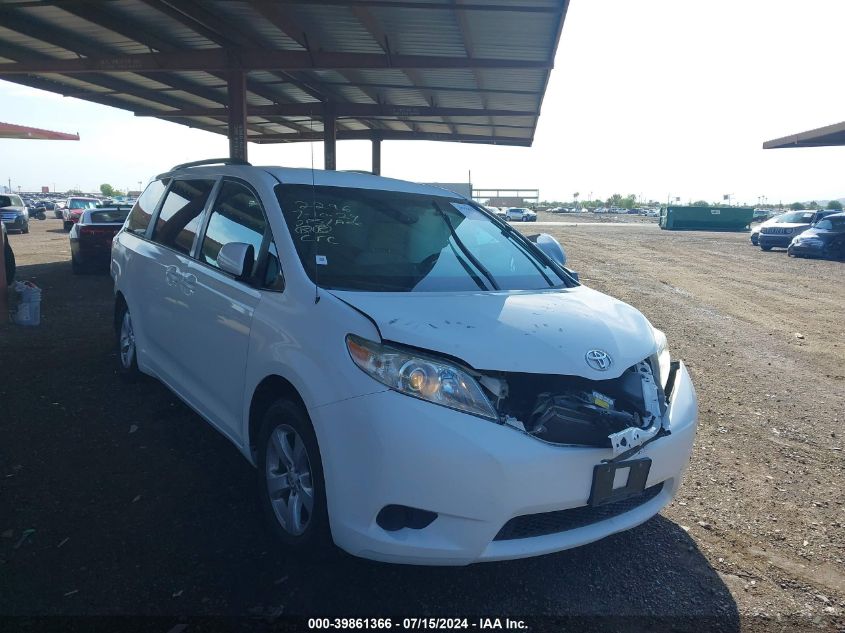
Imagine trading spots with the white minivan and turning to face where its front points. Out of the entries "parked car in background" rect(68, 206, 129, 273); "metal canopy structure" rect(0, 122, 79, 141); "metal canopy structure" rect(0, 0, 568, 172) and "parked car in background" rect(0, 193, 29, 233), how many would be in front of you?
0

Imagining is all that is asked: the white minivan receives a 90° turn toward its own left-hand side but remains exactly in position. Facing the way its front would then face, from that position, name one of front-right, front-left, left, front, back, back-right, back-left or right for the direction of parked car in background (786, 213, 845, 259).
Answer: front

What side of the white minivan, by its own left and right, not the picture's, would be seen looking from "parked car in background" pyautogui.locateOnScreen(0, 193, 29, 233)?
back

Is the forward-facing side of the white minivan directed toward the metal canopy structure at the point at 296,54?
no

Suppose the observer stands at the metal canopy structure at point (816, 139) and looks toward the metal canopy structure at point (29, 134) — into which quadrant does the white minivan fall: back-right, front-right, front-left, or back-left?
front-left

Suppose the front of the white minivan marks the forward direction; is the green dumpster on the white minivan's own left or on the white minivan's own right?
on the white minivan's own left

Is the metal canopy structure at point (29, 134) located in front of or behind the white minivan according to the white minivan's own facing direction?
behind

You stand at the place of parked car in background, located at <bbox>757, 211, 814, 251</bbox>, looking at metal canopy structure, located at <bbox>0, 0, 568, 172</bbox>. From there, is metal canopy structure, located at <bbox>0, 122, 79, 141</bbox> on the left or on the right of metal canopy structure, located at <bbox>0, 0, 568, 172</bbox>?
right

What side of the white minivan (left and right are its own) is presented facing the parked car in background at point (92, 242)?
back

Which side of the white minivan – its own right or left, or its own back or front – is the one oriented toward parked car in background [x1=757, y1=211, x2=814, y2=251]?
left

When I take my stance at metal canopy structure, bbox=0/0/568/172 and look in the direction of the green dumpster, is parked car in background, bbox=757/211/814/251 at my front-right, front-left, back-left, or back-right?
front-right

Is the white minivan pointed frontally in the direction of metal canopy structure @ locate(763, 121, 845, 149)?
no

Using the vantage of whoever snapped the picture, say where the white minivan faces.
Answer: facing the viewer and to the right of the viewer

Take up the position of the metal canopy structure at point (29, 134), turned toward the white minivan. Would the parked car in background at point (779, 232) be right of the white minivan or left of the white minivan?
left
